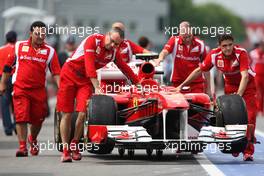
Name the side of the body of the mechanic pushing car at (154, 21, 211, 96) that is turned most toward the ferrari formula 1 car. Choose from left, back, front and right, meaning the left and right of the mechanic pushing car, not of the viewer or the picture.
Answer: front

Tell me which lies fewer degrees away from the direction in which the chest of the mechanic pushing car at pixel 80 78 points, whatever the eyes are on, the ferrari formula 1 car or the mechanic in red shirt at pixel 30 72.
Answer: the ferrari formula 1 car

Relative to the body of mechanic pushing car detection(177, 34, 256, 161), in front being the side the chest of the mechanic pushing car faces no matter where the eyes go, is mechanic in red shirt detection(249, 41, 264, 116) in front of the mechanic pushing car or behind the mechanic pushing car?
behind

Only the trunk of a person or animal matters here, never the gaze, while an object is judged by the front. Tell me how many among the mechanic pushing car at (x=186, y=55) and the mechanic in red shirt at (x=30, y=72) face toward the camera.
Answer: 2
